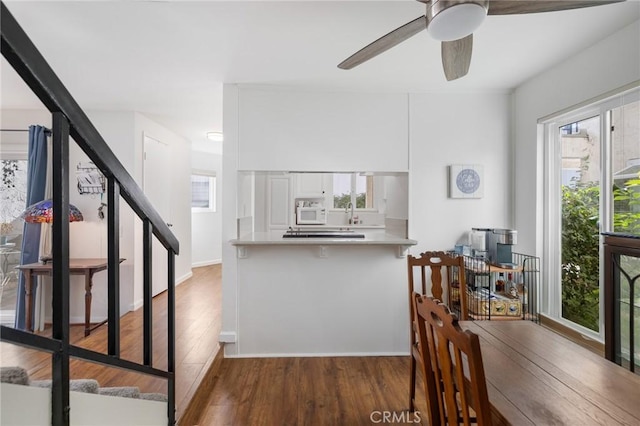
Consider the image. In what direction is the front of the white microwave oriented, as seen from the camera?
facing the viewer

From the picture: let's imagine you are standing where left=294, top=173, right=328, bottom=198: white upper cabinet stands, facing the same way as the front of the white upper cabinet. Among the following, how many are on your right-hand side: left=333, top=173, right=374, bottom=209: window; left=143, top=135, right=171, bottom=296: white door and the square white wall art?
1

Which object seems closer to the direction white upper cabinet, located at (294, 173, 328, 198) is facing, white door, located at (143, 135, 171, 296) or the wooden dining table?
the wooden dining table

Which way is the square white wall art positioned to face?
toward the camera

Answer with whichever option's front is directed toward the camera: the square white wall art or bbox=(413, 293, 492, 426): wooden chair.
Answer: the square white wall art

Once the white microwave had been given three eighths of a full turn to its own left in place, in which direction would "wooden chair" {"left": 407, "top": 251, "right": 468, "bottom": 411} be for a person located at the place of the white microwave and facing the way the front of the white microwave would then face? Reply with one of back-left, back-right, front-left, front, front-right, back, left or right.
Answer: right

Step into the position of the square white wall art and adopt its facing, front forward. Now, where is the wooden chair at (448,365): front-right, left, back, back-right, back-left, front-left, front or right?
front

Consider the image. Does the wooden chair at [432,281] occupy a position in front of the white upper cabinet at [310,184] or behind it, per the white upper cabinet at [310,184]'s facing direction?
in front

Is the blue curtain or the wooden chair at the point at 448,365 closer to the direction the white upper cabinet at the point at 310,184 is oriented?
the wooden chair

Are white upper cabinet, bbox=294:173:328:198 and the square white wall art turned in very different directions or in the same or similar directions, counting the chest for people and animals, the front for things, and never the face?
same or similar directions

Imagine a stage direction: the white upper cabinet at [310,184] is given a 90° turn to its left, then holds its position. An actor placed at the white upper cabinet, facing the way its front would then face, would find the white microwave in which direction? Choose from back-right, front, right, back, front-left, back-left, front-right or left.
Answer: right

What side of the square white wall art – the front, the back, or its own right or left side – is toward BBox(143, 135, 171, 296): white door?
right

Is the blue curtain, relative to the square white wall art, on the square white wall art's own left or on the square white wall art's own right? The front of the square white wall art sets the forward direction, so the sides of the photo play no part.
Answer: on the square white wall art's own right

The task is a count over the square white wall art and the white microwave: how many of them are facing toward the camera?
2

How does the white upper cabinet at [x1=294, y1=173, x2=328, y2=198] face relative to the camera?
toward the camera

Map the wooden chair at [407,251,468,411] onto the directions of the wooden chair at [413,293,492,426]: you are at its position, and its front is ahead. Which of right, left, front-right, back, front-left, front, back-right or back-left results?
front-left

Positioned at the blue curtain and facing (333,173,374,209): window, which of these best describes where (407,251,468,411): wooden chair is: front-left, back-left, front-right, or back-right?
front-right
